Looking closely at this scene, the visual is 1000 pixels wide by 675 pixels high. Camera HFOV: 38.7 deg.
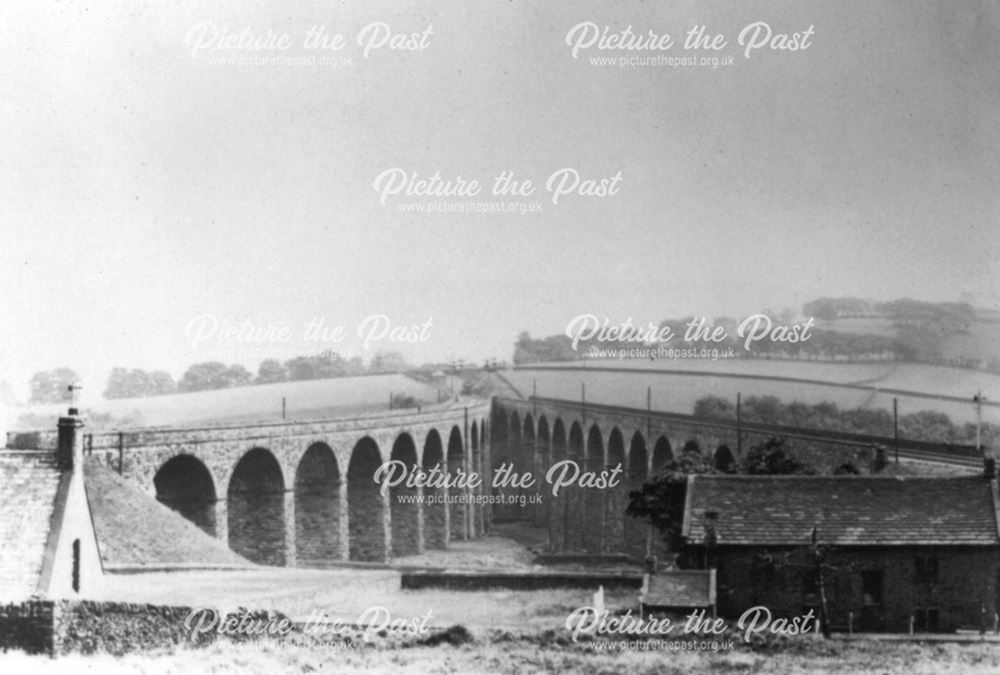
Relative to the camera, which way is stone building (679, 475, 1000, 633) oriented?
toward the camera

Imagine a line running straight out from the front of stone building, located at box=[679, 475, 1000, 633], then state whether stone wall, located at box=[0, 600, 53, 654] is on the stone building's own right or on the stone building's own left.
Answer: on the stone building's own right

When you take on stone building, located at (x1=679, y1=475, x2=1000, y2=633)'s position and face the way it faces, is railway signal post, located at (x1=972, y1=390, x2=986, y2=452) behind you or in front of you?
behind

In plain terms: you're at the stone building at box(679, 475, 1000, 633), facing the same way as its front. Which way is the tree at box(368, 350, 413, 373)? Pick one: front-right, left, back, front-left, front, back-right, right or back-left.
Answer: back-right

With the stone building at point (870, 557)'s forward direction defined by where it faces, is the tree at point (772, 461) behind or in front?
behind

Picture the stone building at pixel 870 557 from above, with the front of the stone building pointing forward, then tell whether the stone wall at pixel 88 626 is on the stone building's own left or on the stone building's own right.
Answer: on the stone building's own right

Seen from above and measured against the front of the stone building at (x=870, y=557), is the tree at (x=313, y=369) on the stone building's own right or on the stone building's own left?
on the stone building's own right

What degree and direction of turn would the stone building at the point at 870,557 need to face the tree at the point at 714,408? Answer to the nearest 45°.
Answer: approximately 180°

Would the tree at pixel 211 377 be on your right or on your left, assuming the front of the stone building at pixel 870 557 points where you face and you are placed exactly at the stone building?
on your right
